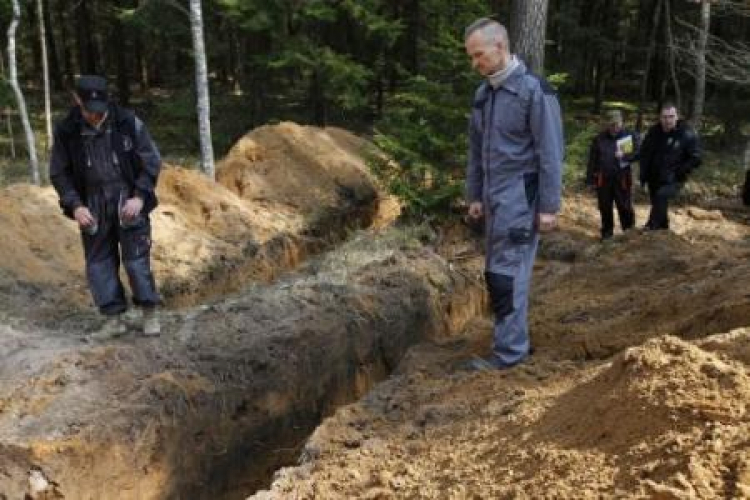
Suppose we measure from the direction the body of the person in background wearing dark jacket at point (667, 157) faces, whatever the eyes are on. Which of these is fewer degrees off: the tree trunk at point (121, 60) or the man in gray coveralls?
the man in gray coveralls

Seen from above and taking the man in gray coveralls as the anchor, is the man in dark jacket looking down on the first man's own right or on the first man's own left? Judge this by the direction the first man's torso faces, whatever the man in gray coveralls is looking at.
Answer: on the first man's own right

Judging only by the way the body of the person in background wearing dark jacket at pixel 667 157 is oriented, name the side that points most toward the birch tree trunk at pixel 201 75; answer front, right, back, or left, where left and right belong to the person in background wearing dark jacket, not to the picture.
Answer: right

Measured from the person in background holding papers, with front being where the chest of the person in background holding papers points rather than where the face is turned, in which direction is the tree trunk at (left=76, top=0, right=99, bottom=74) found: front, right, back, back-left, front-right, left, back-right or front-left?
back-right

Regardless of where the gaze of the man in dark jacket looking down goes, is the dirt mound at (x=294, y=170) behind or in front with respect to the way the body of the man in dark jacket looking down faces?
behind

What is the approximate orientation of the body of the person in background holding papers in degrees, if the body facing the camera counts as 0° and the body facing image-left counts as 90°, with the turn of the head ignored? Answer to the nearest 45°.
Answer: approximately 0°
